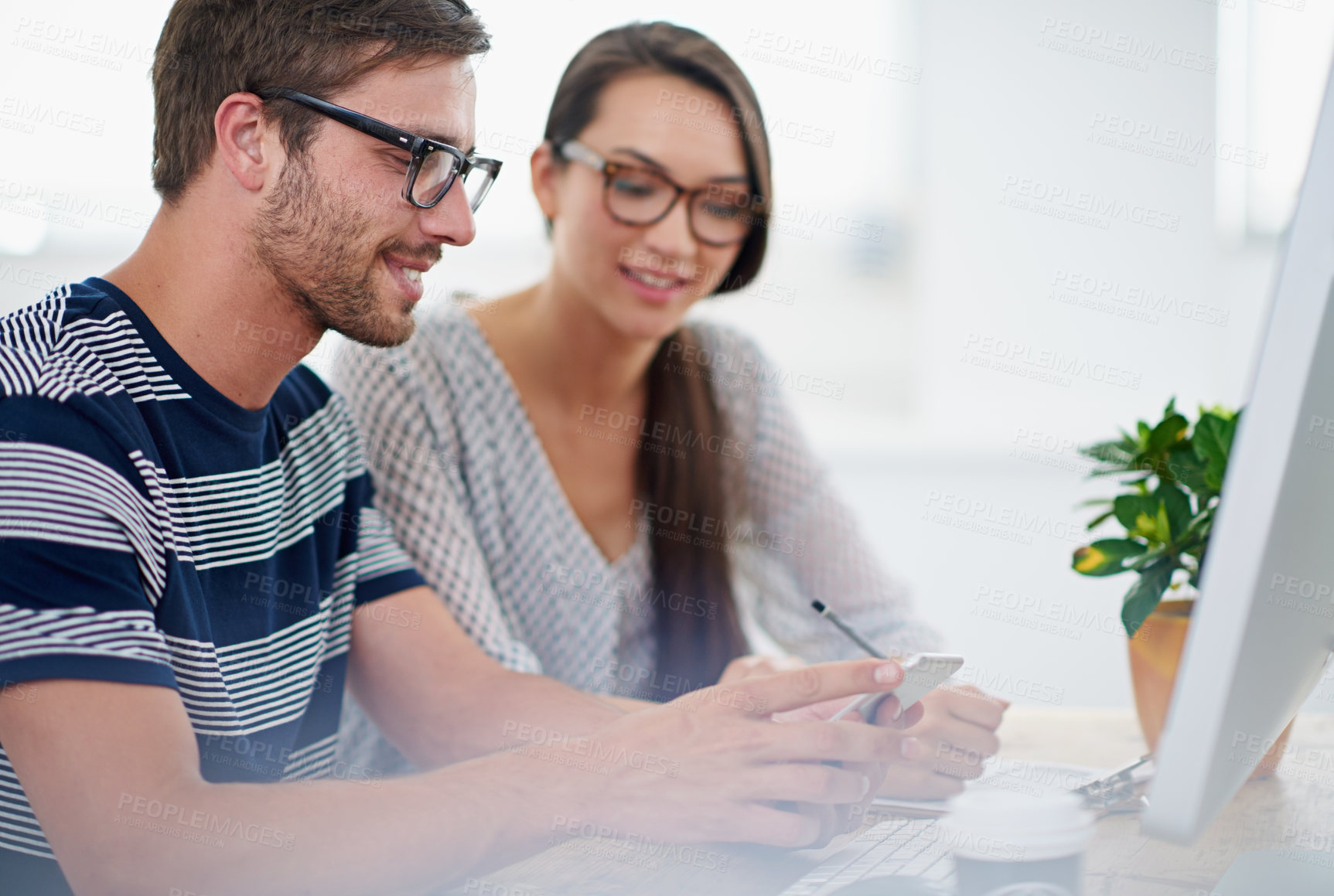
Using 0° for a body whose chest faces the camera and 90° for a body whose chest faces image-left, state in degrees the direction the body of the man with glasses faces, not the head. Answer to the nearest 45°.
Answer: approximately 315°

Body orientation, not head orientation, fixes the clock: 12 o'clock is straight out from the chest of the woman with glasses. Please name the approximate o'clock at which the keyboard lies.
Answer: The keyboard is roughly at 1 o'clock from the woman with glasses.

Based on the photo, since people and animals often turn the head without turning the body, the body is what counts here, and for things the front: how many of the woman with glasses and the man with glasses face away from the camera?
0

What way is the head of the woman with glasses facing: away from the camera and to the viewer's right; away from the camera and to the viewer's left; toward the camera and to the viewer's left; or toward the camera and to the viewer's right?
toward the camera and to the viewer's right
